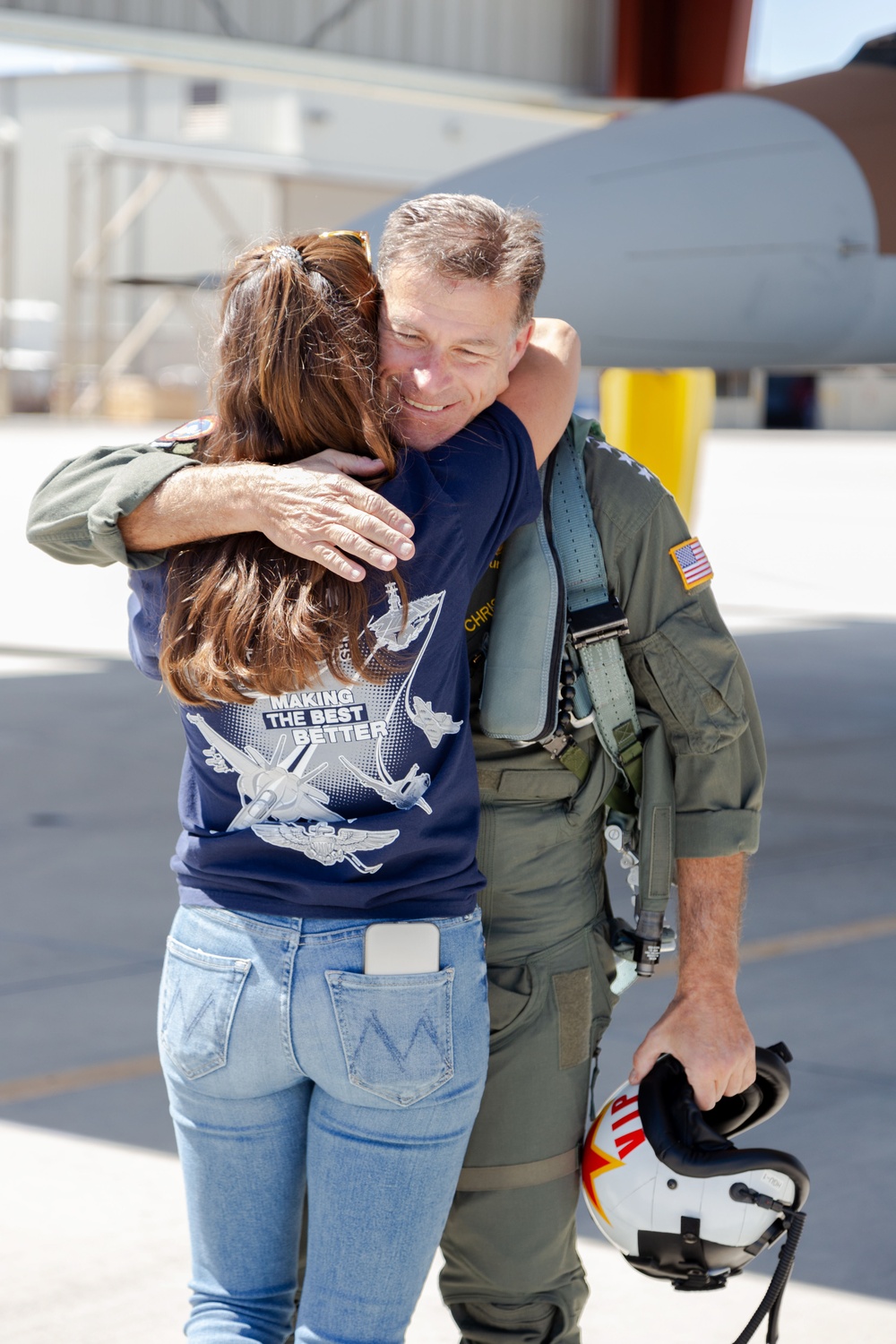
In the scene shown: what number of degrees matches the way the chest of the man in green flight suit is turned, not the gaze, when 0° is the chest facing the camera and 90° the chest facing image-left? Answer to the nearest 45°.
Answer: approximately 45°

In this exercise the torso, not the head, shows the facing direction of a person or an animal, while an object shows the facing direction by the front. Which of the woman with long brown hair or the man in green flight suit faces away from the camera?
the woman with long brown hair

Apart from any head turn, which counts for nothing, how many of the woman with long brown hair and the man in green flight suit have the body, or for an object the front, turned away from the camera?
1

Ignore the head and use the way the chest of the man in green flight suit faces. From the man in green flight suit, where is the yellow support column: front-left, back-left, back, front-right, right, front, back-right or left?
back-right

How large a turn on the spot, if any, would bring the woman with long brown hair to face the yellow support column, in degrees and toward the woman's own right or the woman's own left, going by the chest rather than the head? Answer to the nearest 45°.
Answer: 0° — they already face it

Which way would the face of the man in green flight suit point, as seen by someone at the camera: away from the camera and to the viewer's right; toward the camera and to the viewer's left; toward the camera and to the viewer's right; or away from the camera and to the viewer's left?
toward the camera and to the viewer's left

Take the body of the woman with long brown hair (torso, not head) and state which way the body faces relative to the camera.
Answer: away from the camera
